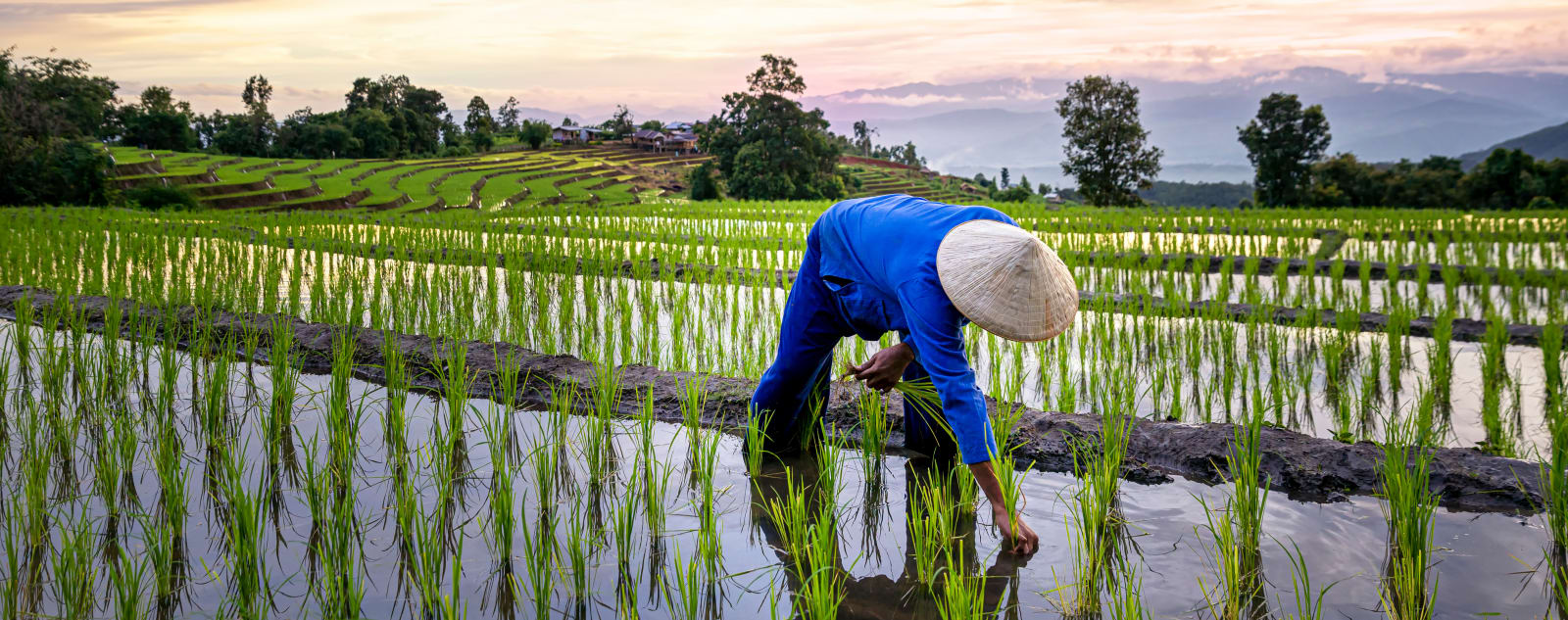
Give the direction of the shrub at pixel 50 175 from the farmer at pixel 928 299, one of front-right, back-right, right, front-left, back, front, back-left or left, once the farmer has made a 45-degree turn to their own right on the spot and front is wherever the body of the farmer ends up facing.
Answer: back-right

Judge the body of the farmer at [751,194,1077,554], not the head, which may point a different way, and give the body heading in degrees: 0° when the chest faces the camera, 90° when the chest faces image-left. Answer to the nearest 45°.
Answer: approximately 315°

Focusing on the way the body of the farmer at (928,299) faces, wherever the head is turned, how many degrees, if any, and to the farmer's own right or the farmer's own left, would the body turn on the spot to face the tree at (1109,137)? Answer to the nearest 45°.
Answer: approximately 135° to the farmer's own left

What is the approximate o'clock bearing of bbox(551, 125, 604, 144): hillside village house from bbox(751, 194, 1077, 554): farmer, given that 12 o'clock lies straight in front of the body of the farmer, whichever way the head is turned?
The hillside village house is roughly at 7 o'clock from the farmer.
